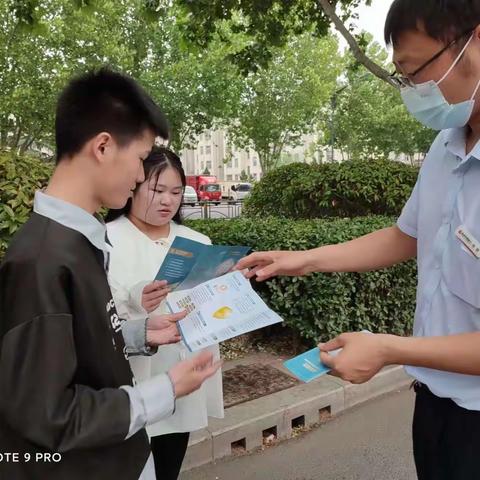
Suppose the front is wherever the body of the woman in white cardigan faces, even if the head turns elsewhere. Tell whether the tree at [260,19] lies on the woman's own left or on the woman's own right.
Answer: on the woman's own left

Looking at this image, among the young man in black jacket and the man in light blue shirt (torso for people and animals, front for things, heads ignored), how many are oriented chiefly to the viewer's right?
1

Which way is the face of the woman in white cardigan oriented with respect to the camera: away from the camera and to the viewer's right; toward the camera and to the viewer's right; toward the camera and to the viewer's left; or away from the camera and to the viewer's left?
toward the camera and to the viewer's right

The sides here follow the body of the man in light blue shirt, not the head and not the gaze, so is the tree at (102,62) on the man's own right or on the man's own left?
on the man's own right

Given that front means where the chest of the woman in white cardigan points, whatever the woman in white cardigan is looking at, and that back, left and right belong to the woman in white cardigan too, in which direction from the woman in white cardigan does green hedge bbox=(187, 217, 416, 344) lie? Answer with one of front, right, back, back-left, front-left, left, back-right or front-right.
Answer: left

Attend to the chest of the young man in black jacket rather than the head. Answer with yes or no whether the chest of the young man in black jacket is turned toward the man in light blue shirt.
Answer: yes

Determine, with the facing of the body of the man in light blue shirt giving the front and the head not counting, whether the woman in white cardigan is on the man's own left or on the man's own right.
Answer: on the man's own right

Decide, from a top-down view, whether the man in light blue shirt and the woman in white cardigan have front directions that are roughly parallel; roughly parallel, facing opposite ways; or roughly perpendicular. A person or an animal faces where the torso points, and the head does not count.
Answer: roughly perpendicular

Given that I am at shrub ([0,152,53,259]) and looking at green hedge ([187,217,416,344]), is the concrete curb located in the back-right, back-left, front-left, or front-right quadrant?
front-right

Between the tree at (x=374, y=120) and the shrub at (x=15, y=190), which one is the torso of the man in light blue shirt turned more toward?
the shrub

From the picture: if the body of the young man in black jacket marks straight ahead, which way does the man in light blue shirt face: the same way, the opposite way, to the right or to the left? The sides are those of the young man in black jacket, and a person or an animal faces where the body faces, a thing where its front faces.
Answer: the opposite way

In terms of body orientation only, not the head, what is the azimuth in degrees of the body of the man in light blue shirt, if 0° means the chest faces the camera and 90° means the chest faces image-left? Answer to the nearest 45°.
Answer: approximately 45°

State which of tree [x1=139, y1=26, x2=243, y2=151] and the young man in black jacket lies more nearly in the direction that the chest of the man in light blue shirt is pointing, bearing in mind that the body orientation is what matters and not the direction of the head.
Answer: the young man in black jacket

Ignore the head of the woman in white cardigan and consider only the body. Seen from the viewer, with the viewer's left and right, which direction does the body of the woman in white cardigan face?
facing the viewer and to the right of the viewer

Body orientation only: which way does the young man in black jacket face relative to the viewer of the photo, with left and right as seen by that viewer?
facing to the right of the viewer
